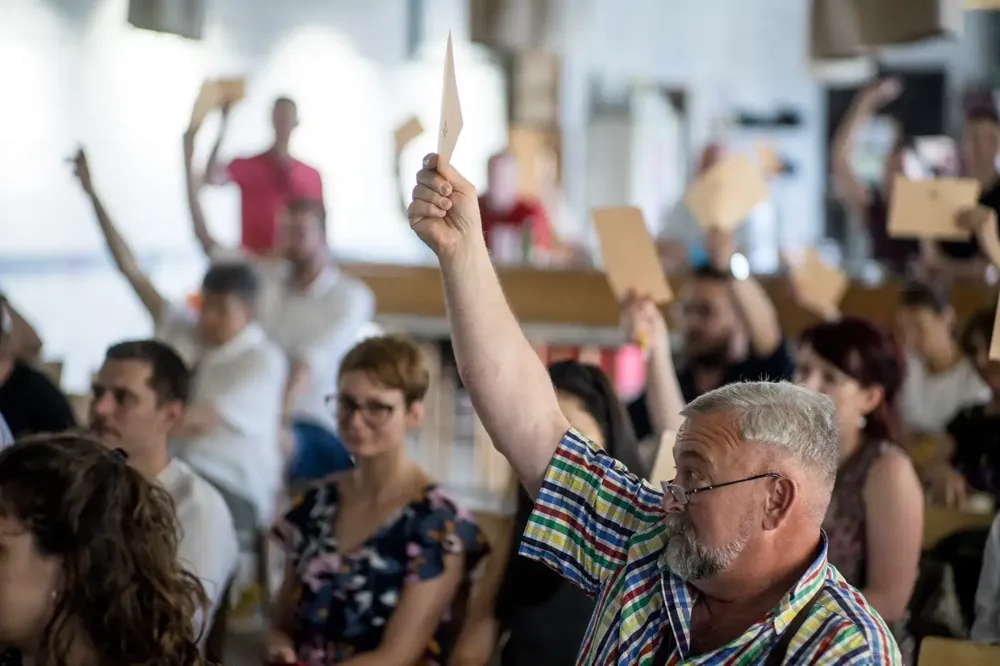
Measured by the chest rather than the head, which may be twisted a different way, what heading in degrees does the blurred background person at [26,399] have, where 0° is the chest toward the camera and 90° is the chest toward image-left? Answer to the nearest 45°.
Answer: approximately 45°

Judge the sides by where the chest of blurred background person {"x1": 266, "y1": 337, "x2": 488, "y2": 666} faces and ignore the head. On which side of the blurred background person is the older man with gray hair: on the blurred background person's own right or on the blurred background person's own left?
on the blurred background person's own left

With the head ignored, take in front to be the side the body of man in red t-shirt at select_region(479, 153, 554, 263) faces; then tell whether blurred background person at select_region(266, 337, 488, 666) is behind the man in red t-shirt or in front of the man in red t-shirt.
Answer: in front

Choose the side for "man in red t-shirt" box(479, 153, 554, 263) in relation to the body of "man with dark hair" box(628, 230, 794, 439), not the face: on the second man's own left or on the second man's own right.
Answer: on the second man's own right

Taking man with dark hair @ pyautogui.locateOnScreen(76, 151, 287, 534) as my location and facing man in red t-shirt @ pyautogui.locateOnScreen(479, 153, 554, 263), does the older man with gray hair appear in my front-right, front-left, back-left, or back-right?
back-right
